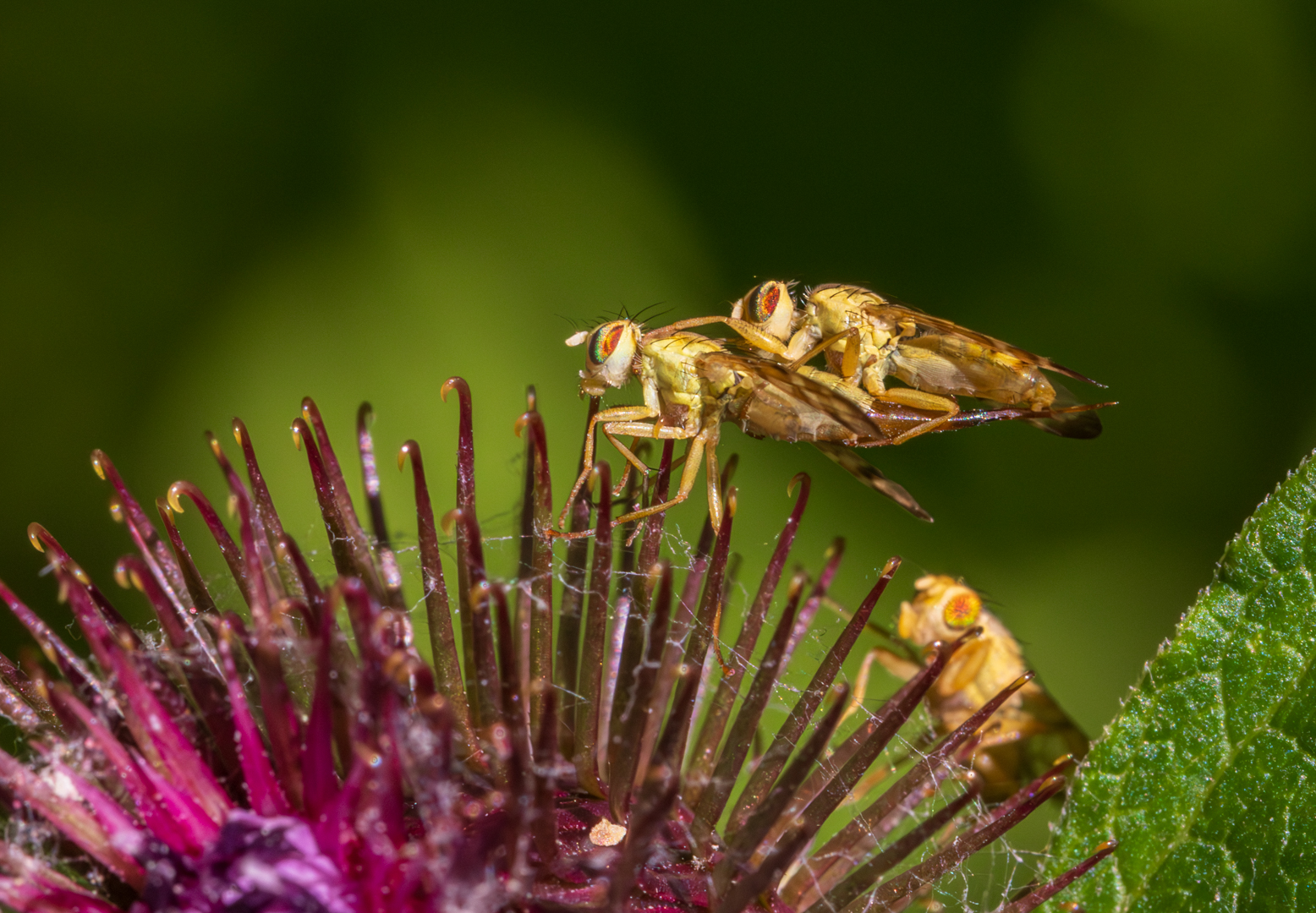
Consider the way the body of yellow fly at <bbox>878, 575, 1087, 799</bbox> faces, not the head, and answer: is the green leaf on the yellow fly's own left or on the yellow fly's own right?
on the yellow fly's own left

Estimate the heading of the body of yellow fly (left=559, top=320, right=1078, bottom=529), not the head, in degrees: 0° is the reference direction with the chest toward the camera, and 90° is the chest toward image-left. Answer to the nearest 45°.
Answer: approximately 90°

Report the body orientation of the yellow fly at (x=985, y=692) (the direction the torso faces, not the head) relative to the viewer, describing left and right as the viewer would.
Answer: facing to the left of the viewer

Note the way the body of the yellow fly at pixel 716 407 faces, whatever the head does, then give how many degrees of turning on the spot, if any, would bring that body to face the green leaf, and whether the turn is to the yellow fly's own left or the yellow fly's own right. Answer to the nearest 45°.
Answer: approximately 135° to the yellow fly's own left

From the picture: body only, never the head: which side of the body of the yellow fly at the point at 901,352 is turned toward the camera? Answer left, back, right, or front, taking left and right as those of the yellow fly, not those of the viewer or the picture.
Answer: left
